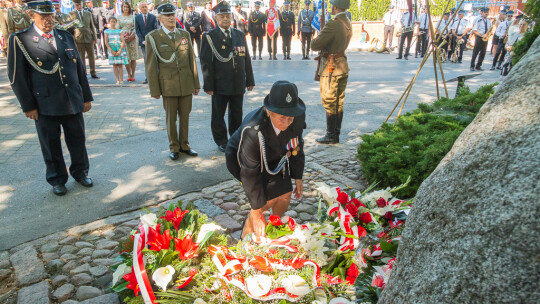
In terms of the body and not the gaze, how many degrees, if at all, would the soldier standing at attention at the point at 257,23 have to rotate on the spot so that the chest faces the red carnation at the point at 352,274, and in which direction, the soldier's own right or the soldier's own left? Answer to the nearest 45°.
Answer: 0° — they already face it

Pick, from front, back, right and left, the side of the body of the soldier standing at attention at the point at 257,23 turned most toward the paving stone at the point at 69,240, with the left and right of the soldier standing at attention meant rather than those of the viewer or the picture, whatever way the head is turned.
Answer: front

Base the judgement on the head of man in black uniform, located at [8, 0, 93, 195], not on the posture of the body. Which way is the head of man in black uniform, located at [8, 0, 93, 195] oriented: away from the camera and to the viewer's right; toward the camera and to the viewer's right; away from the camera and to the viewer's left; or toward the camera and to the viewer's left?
toward the camera and to the viewer's right

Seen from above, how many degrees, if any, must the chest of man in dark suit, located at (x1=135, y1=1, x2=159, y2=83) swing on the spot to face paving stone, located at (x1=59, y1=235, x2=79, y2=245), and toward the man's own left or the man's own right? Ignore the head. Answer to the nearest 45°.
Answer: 0° — they already face it

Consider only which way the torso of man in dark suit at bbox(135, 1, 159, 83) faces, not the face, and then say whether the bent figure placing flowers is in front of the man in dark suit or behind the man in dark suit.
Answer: in front

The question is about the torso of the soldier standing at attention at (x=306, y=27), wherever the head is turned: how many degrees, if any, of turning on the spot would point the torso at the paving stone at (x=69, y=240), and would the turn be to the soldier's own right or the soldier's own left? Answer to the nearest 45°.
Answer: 0° — they already face it

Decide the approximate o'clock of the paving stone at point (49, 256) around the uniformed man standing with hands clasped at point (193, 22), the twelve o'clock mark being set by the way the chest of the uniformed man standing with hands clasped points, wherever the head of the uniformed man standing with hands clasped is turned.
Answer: The paving stone is roughly at 12 o'clock from the uniformed man standing with hands clasped.

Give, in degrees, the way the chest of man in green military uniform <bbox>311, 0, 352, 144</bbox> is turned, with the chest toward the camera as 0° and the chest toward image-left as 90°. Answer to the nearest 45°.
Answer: approximately 90°

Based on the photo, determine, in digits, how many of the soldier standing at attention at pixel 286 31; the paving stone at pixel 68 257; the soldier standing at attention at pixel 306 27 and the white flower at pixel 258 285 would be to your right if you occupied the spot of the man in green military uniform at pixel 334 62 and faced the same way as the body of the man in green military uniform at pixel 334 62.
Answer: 2

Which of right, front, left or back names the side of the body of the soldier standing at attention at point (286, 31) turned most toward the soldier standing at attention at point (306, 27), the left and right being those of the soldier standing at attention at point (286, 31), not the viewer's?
left

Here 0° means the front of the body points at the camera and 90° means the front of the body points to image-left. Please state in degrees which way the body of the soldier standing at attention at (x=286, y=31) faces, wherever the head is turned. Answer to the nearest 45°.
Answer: approximately 0°
